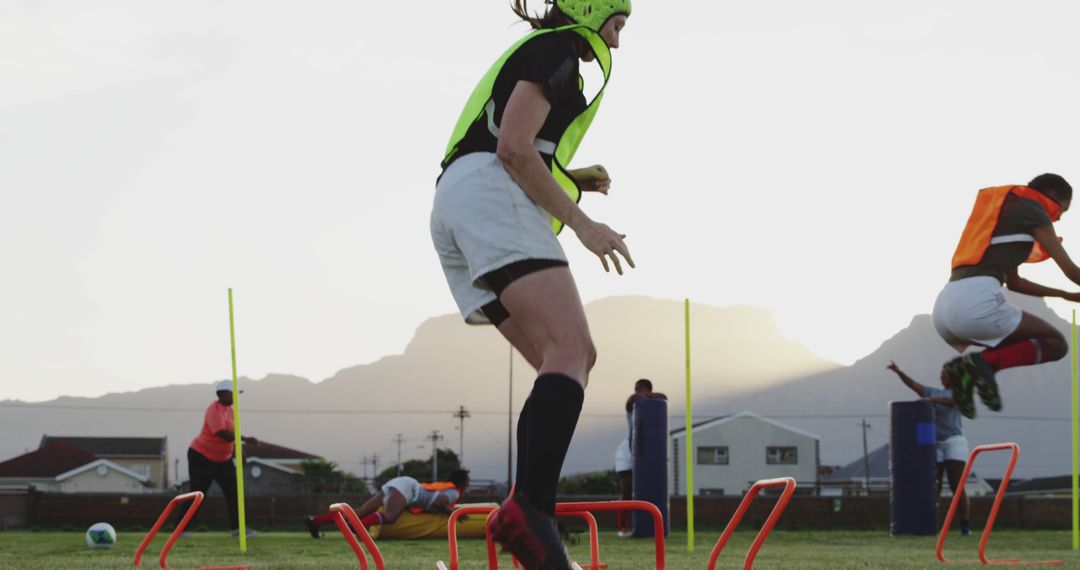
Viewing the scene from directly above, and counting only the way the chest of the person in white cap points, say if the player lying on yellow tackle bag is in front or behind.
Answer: in front

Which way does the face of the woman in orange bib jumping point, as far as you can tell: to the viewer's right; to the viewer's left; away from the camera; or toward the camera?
to the viewer's right

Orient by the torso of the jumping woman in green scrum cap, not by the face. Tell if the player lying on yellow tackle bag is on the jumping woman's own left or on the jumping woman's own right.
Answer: on the jumping woman's own left

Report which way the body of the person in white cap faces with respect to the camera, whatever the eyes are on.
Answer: to the viewer's right

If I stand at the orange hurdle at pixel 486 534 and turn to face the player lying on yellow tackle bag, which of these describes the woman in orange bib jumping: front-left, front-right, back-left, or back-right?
front-right

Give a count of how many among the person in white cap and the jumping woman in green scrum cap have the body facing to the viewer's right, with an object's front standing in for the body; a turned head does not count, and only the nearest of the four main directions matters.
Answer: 2

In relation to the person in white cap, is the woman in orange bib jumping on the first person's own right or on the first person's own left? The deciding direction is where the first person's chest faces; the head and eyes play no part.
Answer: on the first person's own right

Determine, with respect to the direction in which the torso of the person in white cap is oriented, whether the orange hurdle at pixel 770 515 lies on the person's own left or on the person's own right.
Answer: on the person's own right
